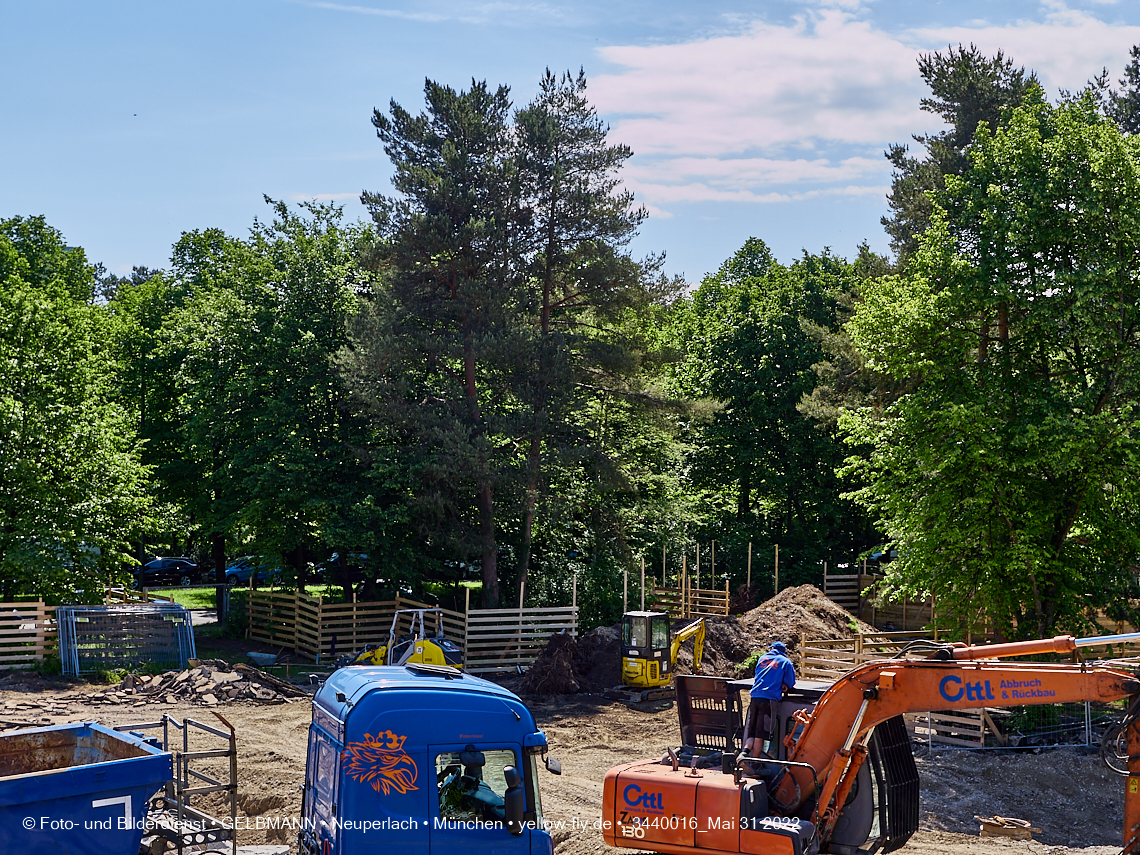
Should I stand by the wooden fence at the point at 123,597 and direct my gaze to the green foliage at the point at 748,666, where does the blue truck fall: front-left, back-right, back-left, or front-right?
front-right

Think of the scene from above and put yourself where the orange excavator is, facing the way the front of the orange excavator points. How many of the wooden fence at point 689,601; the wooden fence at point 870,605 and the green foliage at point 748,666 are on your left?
3

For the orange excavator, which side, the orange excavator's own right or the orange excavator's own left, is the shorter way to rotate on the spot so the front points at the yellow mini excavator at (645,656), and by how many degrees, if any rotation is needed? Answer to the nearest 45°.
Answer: approximately 90° to the orange excavator's own left

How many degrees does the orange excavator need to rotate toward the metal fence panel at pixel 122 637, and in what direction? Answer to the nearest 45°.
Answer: approximately 135° to its left

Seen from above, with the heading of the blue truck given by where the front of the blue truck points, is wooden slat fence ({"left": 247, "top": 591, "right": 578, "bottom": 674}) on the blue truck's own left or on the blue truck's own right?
on the blue truck's own left

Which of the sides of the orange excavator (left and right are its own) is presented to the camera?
right

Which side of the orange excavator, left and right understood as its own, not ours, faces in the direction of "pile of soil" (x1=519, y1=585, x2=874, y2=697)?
left

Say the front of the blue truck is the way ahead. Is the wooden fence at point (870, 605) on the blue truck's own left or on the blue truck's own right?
on the blue truck's own left
